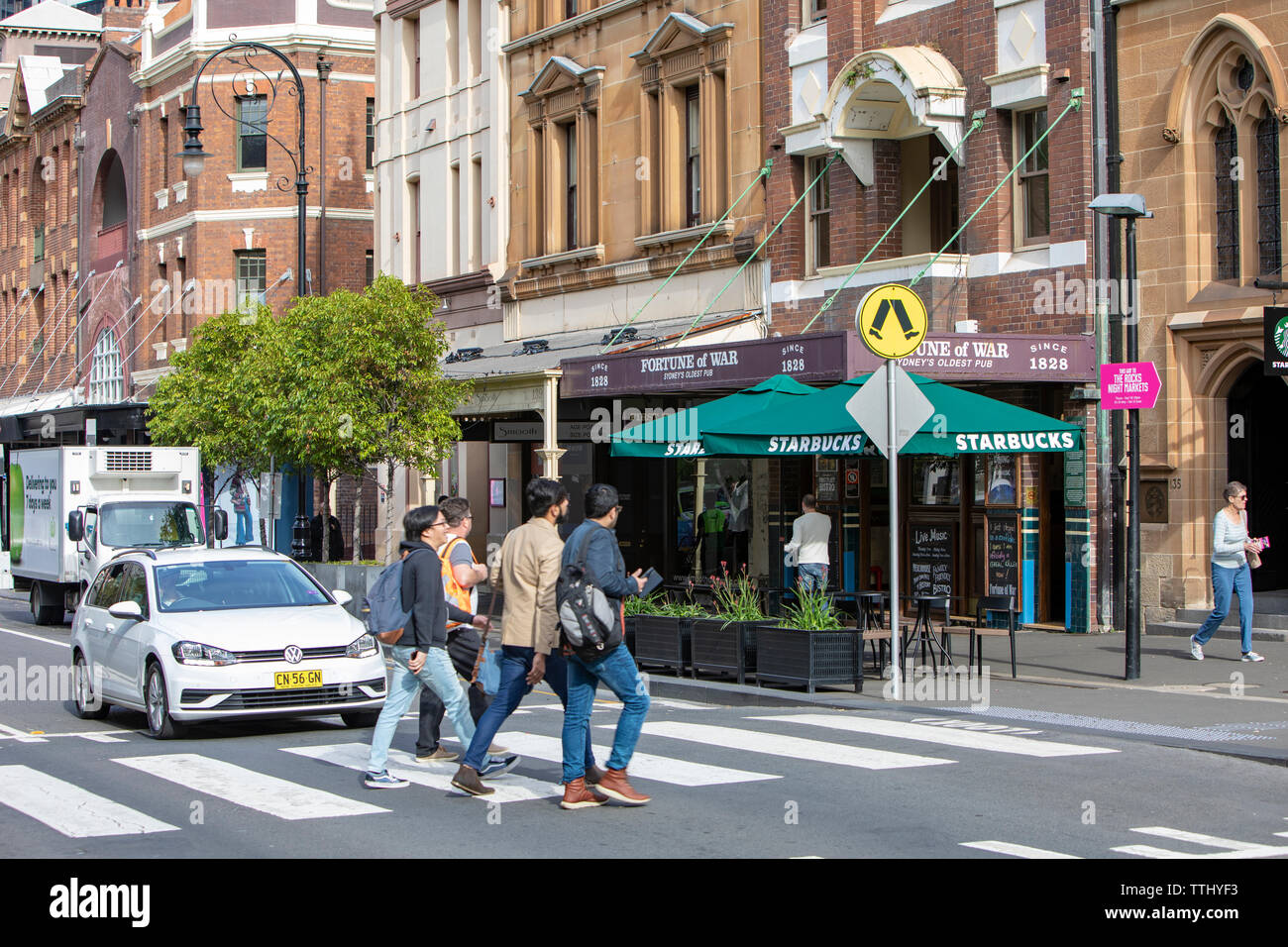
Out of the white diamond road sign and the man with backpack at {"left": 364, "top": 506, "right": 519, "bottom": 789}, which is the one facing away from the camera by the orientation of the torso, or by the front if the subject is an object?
the white diamond road sign

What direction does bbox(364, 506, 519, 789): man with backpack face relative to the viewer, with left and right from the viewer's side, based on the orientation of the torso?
facing to the right of the viewer

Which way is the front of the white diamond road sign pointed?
away from the camera

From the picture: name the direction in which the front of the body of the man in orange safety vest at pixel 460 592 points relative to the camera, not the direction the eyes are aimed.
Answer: to the viewer's right

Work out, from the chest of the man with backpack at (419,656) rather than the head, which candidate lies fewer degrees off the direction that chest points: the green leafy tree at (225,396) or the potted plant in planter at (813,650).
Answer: the potted plant in planter

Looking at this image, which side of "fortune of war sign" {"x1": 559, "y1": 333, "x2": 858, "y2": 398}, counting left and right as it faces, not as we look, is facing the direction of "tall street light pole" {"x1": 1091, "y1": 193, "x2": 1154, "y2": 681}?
left

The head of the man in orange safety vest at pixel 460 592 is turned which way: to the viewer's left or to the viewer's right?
to the viewer's right

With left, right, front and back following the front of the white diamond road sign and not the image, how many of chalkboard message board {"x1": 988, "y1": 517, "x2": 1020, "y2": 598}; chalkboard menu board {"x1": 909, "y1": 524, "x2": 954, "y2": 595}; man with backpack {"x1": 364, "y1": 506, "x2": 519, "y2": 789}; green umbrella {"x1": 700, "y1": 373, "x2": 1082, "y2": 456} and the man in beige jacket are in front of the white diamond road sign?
3

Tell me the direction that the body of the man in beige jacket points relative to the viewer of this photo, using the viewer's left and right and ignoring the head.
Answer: facing away from the viewer and to the right of the viewer
